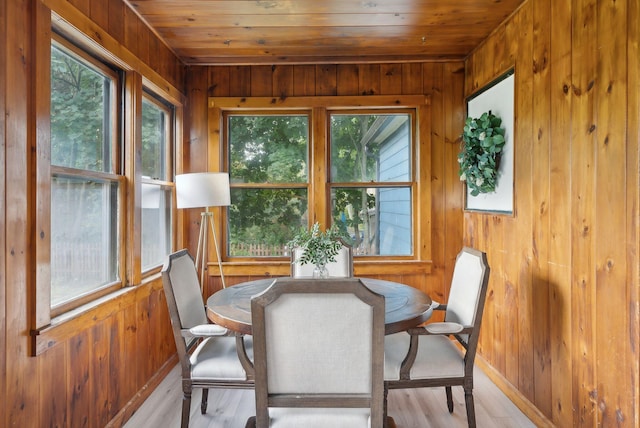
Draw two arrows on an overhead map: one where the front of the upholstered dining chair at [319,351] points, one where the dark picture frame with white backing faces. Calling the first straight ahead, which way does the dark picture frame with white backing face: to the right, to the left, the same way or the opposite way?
to the left

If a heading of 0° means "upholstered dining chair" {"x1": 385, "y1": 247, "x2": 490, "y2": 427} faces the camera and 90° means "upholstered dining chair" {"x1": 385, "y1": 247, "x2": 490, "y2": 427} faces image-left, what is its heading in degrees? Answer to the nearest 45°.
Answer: approximately 90°

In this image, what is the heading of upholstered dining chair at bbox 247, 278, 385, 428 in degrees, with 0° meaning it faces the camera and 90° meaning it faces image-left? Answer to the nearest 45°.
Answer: approximately 180°

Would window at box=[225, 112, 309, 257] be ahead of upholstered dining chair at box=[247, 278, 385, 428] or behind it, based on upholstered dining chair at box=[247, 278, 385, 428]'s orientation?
ahead

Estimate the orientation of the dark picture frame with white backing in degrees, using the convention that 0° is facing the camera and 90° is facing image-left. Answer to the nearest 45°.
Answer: approximately 45°

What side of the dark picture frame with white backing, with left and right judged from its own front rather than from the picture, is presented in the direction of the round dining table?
front

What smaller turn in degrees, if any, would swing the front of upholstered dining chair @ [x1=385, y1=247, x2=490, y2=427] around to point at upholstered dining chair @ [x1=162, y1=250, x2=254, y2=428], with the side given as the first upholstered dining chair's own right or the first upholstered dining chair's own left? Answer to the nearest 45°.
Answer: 0° — it already faces it

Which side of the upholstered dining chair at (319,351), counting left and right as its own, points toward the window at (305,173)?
front

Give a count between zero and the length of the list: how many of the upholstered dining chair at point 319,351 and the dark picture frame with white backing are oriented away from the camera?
1

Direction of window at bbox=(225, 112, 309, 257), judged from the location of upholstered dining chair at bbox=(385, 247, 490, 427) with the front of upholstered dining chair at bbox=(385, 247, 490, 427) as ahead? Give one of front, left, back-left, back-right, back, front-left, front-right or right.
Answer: front-right

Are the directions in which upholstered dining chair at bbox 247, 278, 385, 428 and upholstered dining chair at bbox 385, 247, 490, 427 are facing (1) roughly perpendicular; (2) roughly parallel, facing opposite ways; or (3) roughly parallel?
roughly perpendicular

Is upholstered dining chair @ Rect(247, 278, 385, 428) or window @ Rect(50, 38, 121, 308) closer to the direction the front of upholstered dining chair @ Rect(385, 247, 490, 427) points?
the window

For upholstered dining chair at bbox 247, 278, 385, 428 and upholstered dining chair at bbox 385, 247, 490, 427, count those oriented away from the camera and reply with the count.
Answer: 1

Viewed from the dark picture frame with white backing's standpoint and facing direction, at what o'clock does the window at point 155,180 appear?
The window is roughly at 1 o'clock from the dark picture frame with white backing.

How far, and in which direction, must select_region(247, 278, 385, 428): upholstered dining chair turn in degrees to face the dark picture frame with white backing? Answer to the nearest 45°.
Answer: approximately 45° to its right
